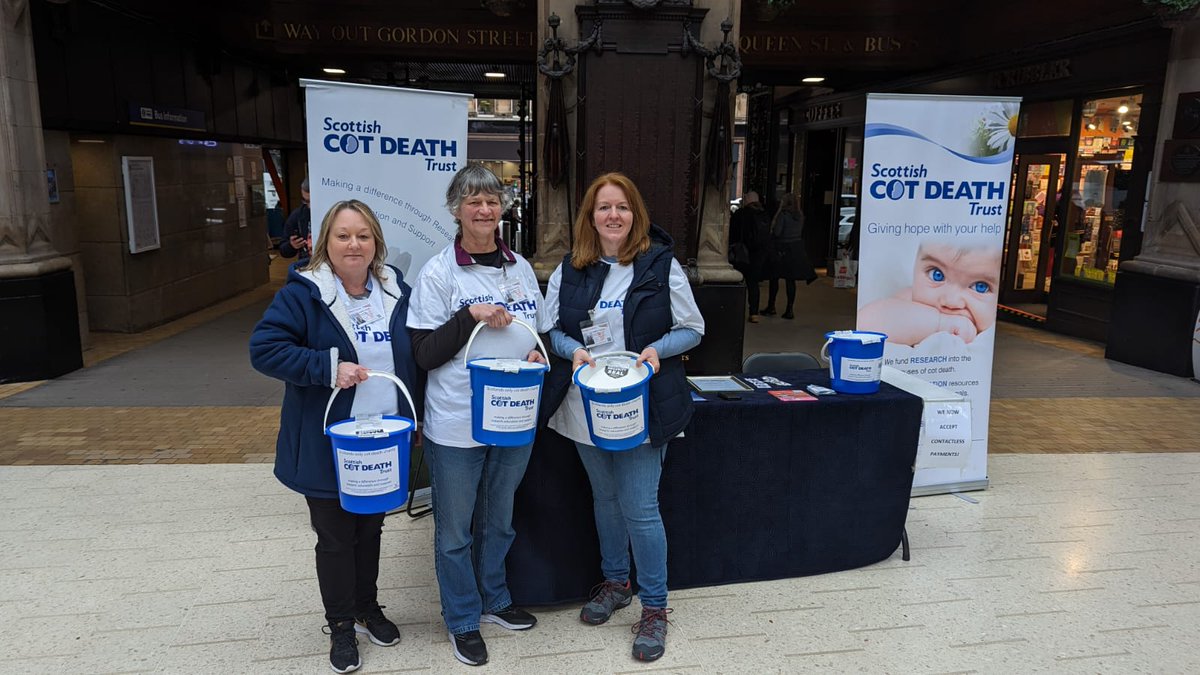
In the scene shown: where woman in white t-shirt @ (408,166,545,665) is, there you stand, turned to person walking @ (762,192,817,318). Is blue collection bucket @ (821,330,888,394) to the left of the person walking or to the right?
right

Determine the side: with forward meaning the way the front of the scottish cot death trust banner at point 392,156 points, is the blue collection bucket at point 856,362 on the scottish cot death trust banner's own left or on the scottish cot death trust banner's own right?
on the scottish cot death trust banner's own left

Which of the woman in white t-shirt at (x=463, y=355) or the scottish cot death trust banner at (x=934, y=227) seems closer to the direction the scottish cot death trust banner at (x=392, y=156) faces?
the woman in white t-shirt

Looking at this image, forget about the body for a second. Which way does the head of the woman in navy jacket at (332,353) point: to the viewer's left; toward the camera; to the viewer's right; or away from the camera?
toward the camera

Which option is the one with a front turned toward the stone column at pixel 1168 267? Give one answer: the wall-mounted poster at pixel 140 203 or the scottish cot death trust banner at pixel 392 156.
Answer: the wall-mounted poster

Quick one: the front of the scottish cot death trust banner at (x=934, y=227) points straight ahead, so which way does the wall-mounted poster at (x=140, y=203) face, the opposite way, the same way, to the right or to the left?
to the left

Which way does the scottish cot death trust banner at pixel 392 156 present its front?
toward the camera

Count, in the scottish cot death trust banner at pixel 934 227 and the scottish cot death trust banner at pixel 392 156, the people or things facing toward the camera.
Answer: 2

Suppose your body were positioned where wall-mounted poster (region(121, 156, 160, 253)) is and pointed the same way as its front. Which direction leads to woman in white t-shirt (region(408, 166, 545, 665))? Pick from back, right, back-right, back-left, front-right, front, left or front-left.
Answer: front-right

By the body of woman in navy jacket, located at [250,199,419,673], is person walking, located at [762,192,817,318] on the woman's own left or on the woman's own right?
on the woman's own left

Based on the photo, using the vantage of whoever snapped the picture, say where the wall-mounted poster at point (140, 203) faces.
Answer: facing the viewer and to the right of the viewer

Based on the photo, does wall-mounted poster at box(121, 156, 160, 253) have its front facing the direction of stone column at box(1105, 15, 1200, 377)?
yes

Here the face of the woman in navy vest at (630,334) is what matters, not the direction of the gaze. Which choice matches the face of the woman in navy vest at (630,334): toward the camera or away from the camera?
toward the camera

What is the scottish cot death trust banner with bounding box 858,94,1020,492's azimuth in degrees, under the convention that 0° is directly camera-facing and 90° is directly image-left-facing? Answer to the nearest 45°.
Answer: approximately 0°

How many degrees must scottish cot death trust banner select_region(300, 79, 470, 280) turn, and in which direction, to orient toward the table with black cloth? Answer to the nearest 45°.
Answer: approximately 45° to its left

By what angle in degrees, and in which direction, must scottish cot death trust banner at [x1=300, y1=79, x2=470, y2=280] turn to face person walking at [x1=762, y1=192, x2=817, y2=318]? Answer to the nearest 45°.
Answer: approximately 135° to its left

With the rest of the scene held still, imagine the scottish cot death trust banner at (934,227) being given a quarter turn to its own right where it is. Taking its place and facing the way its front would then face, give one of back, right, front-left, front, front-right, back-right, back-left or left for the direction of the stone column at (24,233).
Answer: front

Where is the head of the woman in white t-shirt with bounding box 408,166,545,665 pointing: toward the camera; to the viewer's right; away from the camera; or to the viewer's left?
toward the camera
